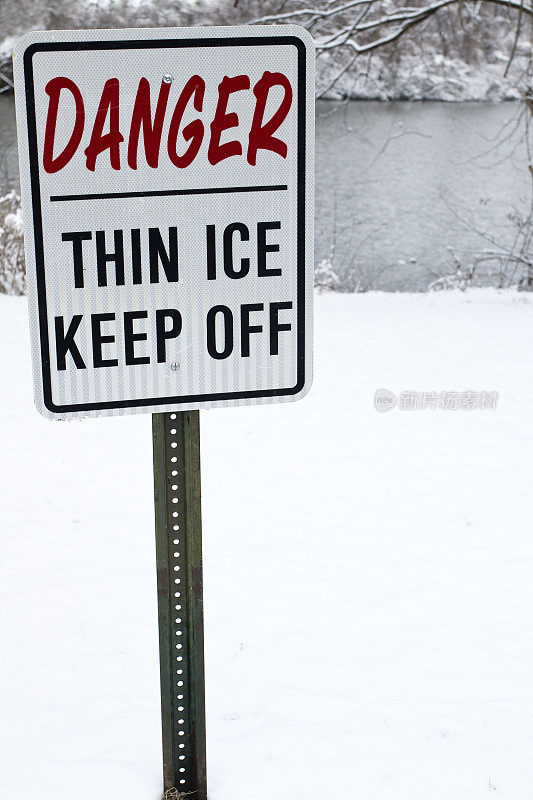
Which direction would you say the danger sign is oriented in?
toward the camera

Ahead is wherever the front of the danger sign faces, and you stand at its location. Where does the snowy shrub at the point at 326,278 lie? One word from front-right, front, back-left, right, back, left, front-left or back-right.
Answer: back

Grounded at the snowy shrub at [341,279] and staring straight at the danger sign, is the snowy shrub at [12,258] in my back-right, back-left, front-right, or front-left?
front-right

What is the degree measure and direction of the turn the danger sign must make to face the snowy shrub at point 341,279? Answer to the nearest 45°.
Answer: approximately 180°

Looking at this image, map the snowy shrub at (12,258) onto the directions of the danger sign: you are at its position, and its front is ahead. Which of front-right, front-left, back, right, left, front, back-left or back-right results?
back

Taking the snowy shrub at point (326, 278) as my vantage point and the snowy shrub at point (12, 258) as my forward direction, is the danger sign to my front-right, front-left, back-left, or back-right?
front-left
